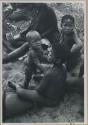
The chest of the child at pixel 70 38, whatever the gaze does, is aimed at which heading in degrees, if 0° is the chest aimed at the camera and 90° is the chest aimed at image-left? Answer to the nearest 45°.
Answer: approximately 0°

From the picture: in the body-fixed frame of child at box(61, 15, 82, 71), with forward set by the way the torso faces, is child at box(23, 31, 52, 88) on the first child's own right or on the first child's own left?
on the first child's own right
